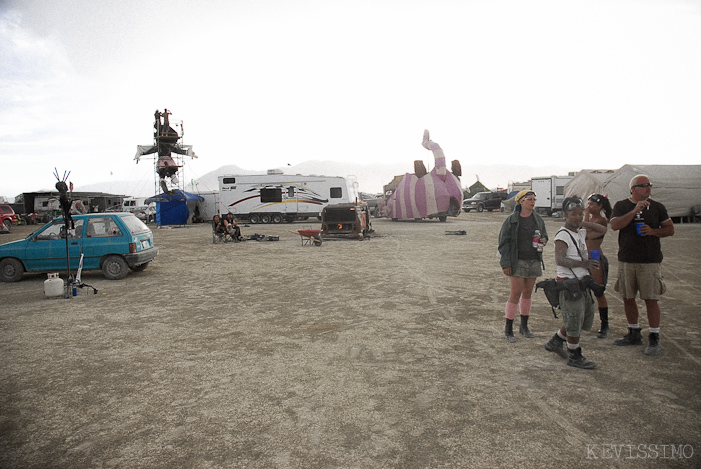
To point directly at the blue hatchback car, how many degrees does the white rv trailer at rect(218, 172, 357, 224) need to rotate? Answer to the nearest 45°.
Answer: approximately 90° to its right

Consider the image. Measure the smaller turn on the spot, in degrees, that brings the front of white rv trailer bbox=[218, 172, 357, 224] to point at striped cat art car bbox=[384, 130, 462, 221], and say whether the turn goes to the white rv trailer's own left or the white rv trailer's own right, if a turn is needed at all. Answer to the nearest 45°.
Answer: approximately 45° to the white rv trailer's own right

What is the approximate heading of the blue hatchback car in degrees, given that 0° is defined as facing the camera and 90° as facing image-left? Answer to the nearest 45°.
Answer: approximately 135°

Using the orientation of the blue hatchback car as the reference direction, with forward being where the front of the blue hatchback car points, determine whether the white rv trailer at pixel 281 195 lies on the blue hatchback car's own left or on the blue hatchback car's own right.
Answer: on the blue hatchback car's own right

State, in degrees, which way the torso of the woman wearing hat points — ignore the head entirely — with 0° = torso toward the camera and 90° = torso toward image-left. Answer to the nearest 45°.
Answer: approximately 315°

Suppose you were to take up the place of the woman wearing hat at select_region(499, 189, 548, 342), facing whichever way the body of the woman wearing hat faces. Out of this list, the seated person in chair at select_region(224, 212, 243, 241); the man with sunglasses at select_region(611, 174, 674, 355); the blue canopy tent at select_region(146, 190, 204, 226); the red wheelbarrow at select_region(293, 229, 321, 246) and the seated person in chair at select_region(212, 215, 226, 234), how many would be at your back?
4

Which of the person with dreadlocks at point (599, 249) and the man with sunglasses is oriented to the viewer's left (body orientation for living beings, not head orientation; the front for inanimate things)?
the person with dreadlocks

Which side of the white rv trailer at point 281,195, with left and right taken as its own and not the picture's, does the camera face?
right

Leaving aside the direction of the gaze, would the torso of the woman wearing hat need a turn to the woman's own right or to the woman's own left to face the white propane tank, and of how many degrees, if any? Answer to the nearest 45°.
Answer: approximately 135° to the woman's own right

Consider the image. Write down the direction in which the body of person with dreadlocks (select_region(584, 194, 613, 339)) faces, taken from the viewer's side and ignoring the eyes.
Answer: to the viewer's left
